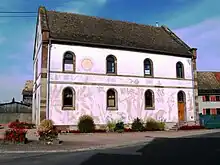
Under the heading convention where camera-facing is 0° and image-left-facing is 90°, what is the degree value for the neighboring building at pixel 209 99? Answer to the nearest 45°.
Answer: approximately 0°

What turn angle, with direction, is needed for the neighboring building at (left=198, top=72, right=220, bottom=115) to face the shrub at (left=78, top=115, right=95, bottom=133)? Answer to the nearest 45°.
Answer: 0° — it already faces it

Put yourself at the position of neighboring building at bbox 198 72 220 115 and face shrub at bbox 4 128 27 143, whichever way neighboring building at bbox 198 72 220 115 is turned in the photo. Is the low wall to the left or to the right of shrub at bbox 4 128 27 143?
right

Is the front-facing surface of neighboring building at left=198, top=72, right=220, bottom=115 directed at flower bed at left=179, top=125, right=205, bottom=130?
yes

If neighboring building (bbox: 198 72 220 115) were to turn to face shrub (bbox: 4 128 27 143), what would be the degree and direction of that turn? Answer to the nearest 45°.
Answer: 0° — it already faces it
